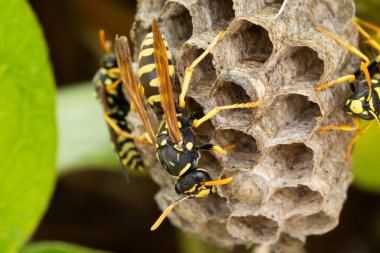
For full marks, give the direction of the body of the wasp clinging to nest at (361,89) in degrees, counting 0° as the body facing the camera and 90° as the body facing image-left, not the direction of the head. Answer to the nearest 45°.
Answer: approximately 45°

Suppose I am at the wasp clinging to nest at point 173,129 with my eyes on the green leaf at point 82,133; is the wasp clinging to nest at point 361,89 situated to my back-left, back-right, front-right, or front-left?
back-right

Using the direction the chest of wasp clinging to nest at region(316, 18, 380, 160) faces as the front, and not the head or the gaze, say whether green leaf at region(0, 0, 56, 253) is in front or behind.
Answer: in front

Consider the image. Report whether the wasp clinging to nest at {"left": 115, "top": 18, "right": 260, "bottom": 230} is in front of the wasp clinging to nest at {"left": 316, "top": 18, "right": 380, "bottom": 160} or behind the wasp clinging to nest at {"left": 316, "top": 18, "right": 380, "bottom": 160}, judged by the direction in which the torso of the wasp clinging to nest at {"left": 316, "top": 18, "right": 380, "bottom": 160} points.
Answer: in front

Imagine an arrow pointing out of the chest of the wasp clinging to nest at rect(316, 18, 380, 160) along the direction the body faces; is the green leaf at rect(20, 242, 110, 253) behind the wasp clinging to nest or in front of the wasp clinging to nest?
in front
